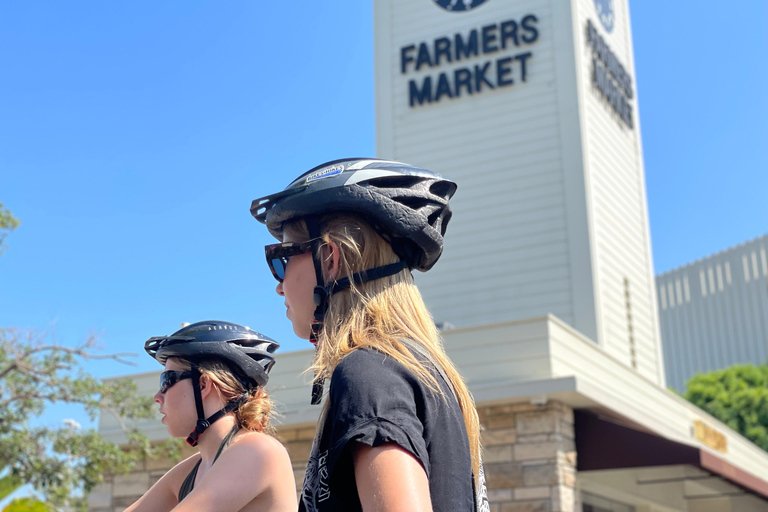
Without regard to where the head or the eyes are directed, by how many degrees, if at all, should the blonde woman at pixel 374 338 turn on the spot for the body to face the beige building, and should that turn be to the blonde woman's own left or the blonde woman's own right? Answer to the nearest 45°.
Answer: approximately 90° to the blonde woman's own right

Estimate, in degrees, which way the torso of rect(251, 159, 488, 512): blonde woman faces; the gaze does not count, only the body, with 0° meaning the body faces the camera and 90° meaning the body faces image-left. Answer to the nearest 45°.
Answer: approximately 90°

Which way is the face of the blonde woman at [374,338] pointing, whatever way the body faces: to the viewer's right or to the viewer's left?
to the viewer's left

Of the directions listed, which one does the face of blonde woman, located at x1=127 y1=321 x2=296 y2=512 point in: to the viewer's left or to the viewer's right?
to the viewer's left

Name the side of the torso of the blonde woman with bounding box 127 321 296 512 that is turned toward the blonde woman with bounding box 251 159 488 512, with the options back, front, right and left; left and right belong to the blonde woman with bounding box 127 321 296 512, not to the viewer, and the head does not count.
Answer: left

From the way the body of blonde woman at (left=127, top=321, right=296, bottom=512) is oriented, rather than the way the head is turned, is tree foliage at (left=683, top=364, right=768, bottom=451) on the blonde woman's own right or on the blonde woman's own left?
on the blonde woman's own right

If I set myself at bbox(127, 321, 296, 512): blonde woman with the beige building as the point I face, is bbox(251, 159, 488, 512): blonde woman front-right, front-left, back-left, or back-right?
back-right

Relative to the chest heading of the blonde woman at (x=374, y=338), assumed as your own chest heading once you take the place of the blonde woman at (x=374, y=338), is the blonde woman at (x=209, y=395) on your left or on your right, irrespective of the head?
on your right

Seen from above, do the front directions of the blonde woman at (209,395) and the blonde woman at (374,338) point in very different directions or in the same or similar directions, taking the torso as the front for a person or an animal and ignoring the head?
same or similar directions

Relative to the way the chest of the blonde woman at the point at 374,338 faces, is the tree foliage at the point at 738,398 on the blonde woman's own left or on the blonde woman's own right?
on the blonde woman's own right

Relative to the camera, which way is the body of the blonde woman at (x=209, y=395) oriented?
to the viewer's left

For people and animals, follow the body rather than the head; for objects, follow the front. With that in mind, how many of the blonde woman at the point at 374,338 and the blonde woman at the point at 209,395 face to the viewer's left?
2
